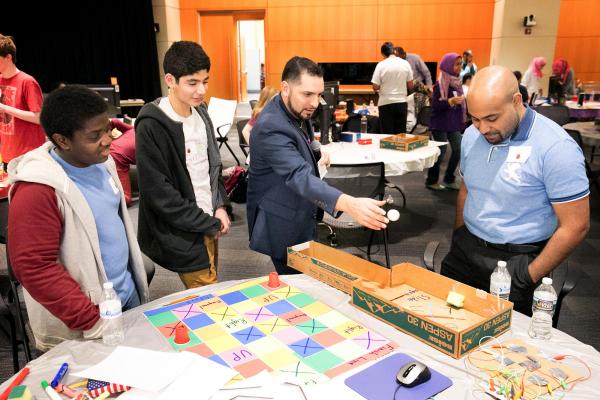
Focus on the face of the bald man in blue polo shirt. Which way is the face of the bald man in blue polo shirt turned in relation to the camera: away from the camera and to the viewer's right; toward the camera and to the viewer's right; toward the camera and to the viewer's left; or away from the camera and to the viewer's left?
toward the camera and to the viewer's left

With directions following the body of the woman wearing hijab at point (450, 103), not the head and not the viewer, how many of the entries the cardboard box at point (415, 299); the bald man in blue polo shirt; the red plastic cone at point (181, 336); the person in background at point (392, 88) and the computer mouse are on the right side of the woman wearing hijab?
4

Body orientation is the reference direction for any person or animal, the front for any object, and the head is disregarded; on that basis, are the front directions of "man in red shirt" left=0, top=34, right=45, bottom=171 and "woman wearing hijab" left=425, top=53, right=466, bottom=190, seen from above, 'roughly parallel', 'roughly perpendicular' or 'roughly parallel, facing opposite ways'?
roughly perpendicular

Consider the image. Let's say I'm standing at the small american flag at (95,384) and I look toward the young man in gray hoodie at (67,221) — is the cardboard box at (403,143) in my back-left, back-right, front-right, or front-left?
front-right

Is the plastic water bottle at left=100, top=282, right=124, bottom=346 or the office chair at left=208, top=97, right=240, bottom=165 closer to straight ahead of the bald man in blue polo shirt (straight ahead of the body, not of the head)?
the plastic water bottle

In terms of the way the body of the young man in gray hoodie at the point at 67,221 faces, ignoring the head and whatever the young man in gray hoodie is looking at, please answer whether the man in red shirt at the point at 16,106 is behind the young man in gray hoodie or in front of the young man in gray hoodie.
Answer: behind

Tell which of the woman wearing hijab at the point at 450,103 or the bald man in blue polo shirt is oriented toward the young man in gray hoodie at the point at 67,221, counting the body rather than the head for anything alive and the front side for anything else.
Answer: the bald man in blue polo shirt

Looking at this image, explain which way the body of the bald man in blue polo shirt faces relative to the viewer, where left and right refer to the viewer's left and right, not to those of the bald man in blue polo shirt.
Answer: facing the viewer and to the left of the viewer

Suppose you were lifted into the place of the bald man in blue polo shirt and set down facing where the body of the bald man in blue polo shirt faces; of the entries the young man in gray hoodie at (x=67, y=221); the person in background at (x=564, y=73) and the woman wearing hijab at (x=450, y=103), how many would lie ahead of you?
1

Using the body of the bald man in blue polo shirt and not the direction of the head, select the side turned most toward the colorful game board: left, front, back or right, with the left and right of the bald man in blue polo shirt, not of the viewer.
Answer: front

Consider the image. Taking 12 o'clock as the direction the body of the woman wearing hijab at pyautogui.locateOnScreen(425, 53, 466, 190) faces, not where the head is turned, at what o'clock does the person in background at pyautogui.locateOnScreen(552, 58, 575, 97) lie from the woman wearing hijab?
The person in background is roughly at 10 o'clock from the woman wearing hijab.
